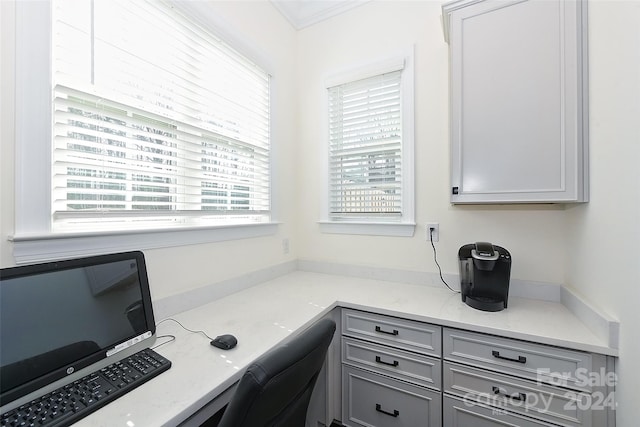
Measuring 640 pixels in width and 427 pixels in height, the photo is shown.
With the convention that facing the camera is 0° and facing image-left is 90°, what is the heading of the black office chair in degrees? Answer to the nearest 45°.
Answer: approximately 135°

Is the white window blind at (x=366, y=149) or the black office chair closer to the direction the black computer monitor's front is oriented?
the black office chair

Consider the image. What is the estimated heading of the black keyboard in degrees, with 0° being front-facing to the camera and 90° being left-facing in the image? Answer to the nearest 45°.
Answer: approximately 315°

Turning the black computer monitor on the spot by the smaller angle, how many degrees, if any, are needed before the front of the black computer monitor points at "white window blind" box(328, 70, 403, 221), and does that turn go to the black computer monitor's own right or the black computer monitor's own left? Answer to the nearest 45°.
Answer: approximately 45° to the black computer monitor's own left

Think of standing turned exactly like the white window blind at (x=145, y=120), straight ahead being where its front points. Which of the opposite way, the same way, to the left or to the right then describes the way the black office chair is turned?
the opposite way
